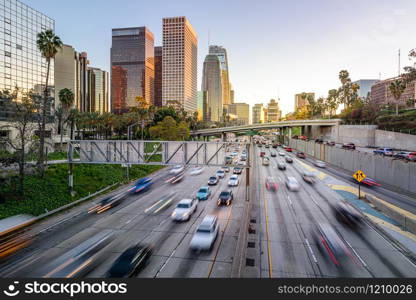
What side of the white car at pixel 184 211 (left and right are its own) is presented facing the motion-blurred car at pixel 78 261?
front

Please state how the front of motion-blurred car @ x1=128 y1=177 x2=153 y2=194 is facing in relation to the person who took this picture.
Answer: facing the viewer and to the left of the viewer

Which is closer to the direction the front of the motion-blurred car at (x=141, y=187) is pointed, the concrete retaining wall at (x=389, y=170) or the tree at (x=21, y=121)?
the tree

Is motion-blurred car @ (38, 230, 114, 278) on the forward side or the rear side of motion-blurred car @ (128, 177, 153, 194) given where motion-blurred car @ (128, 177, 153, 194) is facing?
on the forward side

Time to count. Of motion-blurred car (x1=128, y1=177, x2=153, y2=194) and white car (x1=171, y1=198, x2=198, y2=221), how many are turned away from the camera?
0

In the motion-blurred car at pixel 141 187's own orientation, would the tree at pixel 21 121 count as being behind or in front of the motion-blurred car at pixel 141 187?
in front

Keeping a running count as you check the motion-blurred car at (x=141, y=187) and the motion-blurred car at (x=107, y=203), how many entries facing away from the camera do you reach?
0

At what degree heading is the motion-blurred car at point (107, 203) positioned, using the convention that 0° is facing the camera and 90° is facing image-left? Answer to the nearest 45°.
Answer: approximately 45°

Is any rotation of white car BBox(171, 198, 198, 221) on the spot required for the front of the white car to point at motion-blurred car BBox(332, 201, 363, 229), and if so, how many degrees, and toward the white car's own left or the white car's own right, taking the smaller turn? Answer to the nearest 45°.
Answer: approximately 135° to the white car's own left

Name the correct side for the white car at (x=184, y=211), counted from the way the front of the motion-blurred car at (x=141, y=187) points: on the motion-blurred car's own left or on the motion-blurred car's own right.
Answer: on the motion-blurred car's own left

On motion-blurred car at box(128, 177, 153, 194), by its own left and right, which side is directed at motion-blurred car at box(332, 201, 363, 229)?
left

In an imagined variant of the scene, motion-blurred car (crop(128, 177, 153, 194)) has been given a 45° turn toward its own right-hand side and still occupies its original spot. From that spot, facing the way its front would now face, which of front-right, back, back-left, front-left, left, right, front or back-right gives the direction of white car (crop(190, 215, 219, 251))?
left
